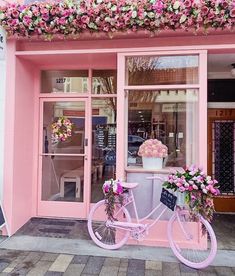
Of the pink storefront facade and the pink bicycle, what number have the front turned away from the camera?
0

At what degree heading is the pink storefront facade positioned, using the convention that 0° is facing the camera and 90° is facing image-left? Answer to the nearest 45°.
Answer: approximately 0°

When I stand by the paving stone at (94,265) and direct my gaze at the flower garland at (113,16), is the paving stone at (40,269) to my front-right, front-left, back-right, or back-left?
back-left

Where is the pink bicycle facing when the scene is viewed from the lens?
facing the viewer and to the right of the viewer

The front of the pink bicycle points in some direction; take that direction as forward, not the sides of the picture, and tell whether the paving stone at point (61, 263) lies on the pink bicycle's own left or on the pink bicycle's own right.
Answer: on the pink bicycle's own right

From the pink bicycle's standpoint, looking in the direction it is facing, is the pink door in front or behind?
behind
